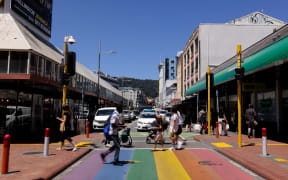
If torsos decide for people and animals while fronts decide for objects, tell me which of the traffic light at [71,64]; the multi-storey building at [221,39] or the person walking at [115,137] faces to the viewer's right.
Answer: the person walking

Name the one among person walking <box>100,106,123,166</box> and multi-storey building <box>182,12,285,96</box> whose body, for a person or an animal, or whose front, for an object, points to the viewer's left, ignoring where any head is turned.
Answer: the multi-storey building

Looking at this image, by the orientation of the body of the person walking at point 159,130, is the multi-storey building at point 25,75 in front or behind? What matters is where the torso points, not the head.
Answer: in front

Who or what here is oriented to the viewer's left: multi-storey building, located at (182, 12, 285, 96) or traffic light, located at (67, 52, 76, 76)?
the multi-storey building

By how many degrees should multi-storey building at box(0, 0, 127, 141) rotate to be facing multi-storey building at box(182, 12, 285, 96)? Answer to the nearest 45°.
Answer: approximately 45° to its left

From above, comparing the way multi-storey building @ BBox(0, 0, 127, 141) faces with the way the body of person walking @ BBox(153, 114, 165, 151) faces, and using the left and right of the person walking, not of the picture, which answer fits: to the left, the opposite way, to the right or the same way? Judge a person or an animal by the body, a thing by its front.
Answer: the opposite way

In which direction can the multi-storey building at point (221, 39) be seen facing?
to the viewer's left

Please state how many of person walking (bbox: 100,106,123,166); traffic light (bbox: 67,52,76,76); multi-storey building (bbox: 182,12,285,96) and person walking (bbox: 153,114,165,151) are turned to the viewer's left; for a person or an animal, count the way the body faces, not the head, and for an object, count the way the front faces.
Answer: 2

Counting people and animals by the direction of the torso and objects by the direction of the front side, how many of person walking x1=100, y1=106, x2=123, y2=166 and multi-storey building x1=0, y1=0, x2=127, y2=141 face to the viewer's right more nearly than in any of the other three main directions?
2

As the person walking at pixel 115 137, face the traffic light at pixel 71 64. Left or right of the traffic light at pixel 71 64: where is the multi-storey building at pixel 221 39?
right

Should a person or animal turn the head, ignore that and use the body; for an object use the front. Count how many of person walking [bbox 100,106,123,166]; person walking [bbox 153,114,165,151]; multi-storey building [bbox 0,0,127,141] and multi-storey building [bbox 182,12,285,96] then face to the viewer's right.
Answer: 2
